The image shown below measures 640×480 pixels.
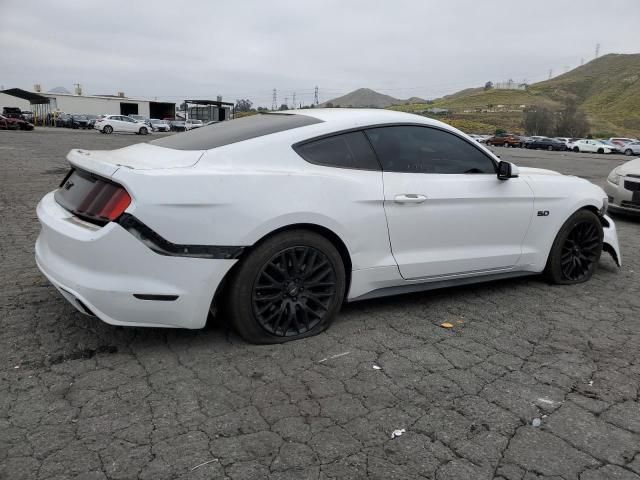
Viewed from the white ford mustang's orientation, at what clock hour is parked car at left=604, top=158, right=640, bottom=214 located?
The parked car is roughly at 12 o'clock from the white ford mustang.

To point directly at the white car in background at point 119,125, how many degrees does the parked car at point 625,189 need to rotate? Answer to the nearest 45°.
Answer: approximately 90° to its right

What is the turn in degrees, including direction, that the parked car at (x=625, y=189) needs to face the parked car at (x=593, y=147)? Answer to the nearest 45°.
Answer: approximately 135° to its right
